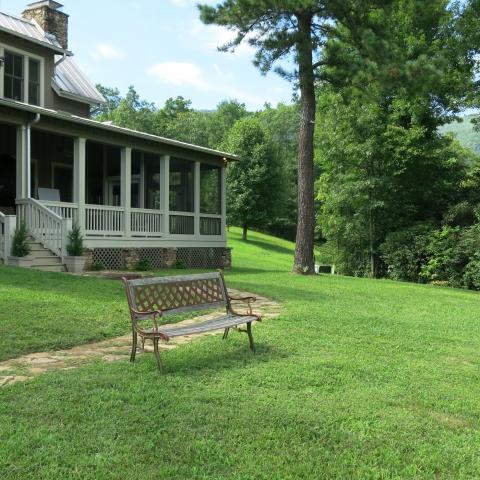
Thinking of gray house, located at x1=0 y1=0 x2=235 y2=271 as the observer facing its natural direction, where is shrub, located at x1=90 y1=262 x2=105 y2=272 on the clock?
The shrub is roughly at 1 o'clock from the gray house.

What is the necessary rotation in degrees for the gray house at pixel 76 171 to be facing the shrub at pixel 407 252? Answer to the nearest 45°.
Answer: approximately 45° to its left

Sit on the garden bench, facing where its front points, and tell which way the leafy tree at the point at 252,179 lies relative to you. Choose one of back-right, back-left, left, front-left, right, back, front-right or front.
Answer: back-left

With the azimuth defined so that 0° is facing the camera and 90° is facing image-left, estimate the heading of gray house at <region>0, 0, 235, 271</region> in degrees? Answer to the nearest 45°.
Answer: approximately 315°

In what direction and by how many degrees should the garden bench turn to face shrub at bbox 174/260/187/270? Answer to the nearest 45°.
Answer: approximately 135° to its left

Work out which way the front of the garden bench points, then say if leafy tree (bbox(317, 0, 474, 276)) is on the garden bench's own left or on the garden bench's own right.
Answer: on the garden bench's own left

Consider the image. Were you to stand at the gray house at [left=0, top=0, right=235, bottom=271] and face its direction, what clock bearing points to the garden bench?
The garden bench is roughly at 1 o'clock from the gray house.

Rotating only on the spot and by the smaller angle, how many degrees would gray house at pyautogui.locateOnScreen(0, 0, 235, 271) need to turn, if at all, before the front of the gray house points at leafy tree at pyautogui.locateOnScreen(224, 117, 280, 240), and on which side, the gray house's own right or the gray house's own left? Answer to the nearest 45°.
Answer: approximately 90° to the gray house's own left

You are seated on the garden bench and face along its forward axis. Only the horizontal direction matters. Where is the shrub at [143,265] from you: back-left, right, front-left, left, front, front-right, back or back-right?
back-left
